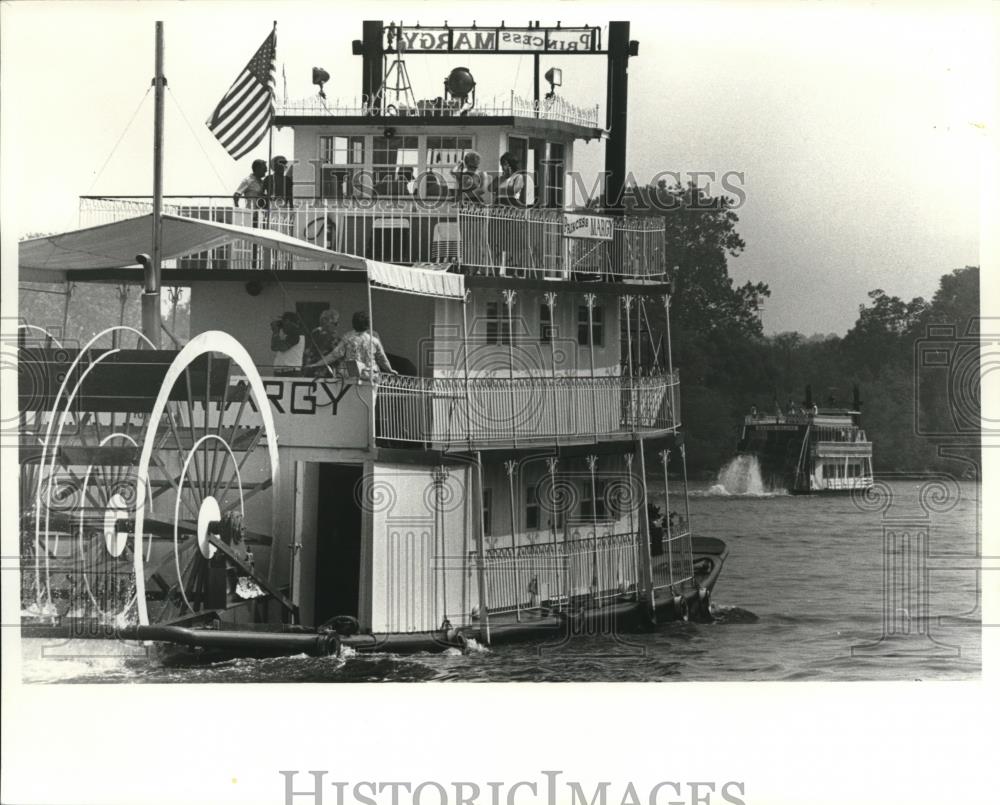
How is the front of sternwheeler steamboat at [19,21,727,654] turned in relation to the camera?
facing away from the viewer and to the right of the viewer
